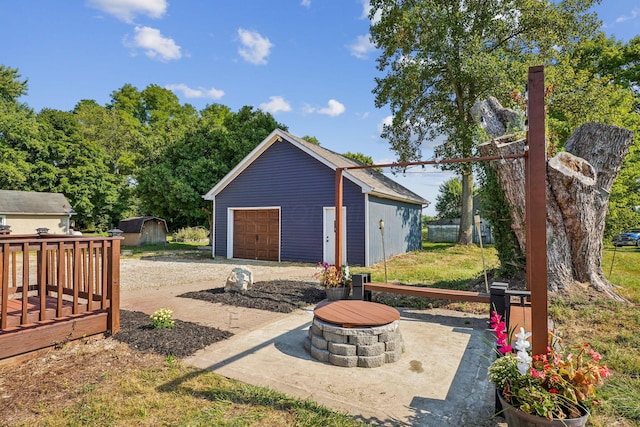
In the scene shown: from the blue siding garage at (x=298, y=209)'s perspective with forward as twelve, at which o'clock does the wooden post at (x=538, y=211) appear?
The wooden post is roughly at 10 o'clock from the blue siding garage.

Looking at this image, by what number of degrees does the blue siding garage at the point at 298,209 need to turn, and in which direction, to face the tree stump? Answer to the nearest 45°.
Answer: approximately 90° to its left

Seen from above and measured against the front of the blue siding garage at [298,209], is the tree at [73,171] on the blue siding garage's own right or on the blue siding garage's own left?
on the blue siding garage's own right

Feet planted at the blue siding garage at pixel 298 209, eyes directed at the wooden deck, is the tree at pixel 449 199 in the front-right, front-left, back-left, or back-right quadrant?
back-left

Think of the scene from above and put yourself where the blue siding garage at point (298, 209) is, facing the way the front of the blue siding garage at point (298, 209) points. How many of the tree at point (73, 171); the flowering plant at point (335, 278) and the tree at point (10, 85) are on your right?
2

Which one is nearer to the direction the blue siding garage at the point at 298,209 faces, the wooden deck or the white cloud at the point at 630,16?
the wooden deck

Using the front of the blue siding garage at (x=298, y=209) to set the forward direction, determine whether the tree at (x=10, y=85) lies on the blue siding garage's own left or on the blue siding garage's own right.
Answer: on the blue siding garage's own right

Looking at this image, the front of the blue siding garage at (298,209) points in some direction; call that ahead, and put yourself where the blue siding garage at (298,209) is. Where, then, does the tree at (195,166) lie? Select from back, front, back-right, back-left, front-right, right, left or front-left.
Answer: right

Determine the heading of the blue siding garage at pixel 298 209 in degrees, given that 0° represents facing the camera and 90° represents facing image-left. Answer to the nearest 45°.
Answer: approximately 45°

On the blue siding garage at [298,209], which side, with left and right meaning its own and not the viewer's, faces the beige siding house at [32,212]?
right

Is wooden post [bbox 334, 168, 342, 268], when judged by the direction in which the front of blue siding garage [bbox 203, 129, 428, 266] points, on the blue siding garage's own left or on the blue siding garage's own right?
on the blue siding garage's own left

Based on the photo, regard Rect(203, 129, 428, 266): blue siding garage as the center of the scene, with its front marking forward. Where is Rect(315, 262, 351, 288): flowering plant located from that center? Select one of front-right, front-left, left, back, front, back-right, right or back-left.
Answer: front-left
